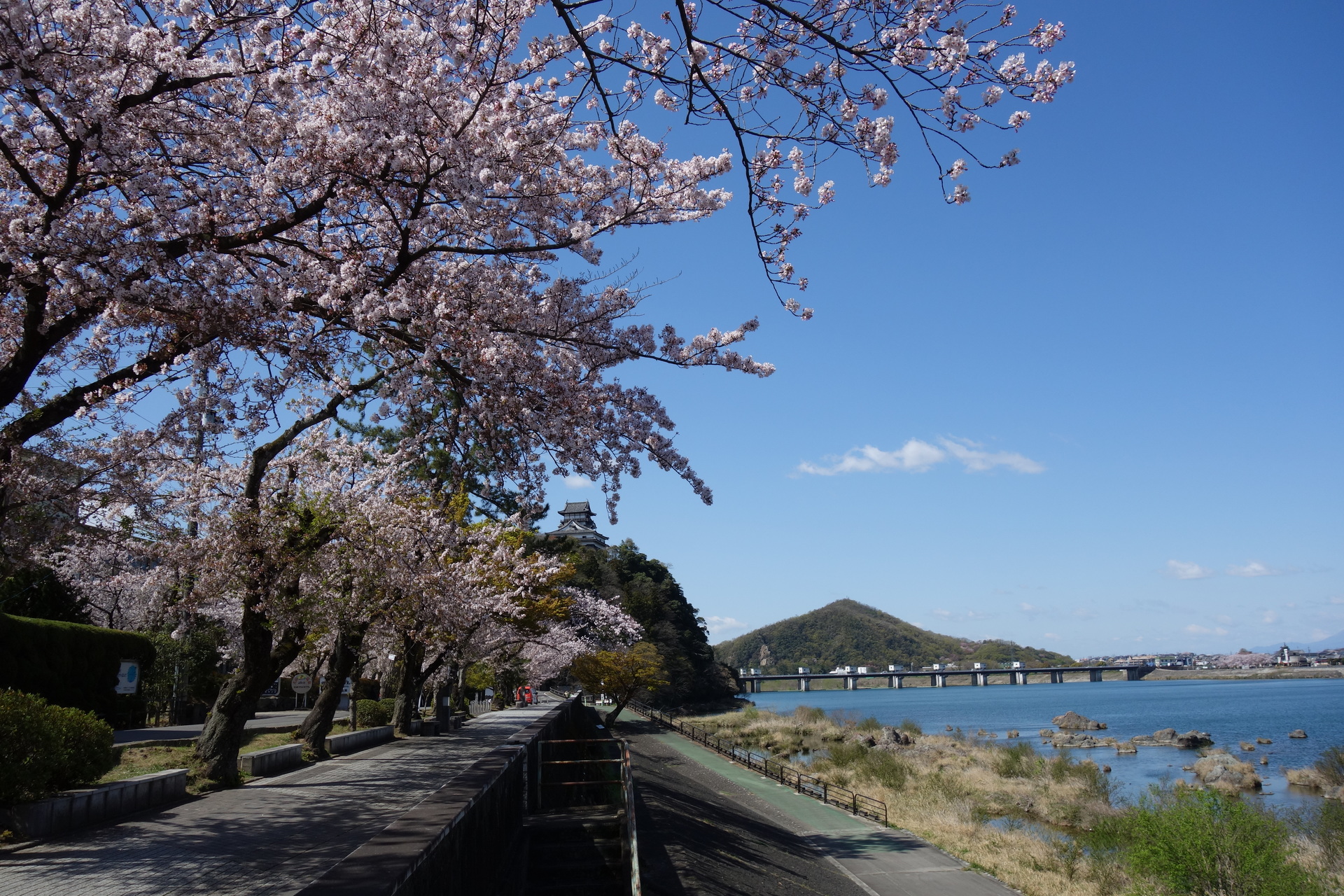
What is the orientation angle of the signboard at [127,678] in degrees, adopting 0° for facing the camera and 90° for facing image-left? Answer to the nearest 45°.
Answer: approximately 0°

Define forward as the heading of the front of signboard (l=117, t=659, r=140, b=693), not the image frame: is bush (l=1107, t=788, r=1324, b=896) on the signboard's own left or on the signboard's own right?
on the signboard's own left

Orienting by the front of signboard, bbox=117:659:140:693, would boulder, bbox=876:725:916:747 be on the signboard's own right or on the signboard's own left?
on the signboard's own left

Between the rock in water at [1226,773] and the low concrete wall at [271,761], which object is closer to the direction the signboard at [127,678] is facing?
the low concrete wall

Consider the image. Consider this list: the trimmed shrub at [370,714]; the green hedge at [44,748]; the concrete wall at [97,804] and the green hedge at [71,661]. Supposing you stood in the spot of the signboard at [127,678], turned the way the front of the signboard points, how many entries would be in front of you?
2

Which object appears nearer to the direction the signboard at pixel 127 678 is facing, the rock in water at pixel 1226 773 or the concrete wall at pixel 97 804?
the concrete wall

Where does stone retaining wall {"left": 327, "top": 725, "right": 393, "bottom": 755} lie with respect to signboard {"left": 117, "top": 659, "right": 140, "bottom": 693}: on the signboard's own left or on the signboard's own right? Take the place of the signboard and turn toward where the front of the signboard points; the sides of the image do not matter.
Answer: on the signboard's own left

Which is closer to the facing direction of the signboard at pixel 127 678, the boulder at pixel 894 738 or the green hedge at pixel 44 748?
the green hedge

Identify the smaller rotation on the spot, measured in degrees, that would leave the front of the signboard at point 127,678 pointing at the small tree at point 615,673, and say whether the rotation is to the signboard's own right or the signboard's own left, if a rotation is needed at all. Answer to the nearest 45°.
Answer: approximately 135° to the signboard's own left

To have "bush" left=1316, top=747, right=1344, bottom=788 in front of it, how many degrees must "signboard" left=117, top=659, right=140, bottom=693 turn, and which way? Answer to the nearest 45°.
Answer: approximately 90° to its left
